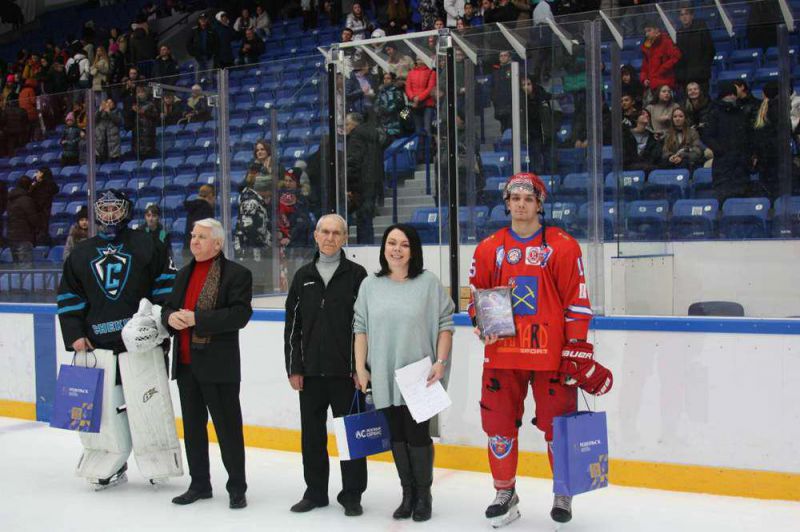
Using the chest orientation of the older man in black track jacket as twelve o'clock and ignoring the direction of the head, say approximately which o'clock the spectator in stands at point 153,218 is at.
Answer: The spectator in stands is roughly at 5 o'clock from the older man in black track jacket.

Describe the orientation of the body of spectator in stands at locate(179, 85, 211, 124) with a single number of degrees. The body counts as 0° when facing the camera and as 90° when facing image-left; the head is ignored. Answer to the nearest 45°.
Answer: approximately 45°

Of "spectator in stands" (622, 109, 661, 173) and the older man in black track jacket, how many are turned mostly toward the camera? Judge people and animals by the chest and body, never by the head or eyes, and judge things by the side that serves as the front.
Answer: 2

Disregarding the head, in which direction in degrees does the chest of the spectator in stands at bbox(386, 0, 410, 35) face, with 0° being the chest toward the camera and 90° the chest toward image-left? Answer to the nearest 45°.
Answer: approximately 0°

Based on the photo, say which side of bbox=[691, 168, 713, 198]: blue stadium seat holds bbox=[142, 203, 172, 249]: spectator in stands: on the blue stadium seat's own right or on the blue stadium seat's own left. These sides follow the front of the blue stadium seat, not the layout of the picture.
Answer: on the blue stadium seat's own right

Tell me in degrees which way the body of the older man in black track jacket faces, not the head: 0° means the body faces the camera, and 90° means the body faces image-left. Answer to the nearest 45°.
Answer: approximately 0°
